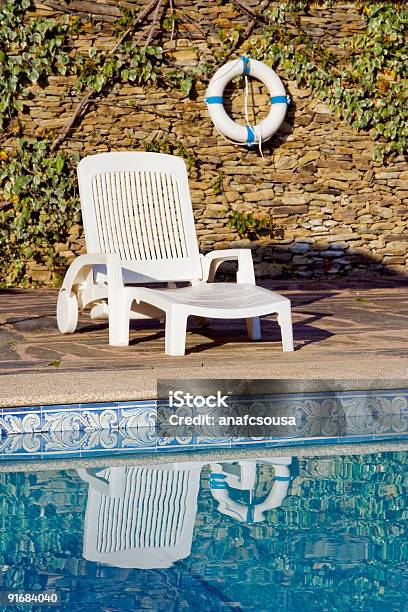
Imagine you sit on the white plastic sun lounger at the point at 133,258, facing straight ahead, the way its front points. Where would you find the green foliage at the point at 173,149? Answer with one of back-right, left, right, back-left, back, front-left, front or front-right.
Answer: back-left

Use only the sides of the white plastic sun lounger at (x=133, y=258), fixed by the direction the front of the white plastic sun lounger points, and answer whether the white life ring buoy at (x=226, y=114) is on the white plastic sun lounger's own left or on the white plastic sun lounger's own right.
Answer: on the white plastic sun lounger's own left

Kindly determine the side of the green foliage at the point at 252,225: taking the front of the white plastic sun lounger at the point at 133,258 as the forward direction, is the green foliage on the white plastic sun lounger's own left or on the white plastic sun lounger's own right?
on the white plastic sun lounger's own left

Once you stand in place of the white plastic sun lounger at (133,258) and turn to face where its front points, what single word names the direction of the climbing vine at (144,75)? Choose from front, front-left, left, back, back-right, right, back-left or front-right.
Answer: back-left

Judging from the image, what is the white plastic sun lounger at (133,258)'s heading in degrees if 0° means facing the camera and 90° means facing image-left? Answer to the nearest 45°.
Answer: approximately 315°
